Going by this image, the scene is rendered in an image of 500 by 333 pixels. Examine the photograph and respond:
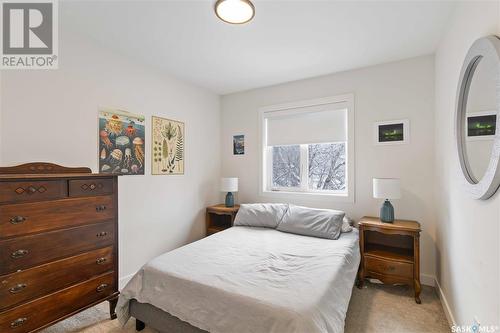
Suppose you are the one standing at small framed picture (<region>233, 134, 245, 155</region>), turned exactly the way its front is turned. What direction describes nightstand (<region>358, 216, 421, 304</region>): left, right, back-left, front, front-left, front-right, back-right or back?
left

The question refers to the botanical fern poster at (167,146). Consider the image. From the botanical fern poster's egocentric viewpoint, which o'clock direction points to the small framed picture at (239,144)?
The small framed picture is roughly at 10 o'clock from the botanical fern poster.

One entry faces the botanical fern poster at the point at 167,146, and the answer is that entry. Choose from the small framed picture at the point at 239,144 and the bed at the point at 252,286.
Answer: the small framed picture

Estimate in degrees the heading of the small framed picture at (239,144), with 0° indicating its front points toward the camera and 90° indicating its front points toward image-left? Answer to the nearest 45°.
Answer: approximately 45°

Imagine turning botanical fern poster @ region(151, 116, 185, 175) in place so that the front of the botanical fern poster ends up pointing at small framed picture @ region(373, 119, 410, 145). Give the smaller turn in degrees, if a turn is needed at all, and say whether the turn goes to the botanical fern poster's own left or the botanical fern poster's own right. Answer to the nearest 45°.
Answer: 0° — it already faces it

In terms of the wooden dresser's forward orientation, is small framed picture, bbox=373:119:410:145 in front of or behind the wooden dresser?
in front

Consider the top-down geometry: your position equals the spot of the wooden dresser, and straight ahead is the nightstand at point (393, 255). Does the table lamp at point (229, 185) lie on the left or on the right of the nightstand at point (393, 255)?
left

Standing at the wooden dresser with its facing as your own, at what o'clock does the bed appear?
The bed is roughly at 12 o'clock from the wooden dresser.

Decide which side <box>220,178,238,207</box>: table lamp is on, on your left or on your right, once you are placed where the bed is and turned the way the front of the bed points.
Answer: on your right

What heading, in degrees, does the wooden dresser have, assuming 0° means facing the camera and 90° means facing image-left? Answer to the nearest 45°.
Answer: approximately 315°

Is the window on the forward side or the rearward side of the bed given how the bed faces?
on the rearward side

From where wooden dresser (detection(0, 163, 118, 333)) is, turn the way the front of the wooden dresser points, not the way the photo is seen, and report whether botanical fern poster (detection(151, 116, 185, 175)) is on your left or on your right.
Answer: on your left
